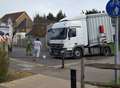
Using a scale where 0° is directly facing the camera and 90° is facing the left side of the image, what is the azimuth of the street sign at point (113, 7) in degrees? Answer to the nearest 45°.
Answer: approximately 0°

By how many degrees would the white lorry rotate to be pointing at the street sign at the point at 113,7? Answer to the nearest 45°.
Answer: approximately 45° to its left

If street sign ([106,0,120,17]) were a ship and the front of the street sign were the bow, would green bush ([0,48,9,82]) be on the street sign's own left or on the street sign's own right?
on the street sign's own right

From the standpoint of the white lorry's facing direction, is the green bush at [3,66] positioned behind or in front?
in front

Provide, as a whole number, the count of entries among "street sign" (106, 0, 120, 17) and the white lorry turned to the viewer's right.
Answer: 0

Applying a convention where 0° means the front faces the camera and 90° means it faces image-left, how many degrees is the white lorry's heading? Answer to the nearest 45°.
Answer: approximately 45°
